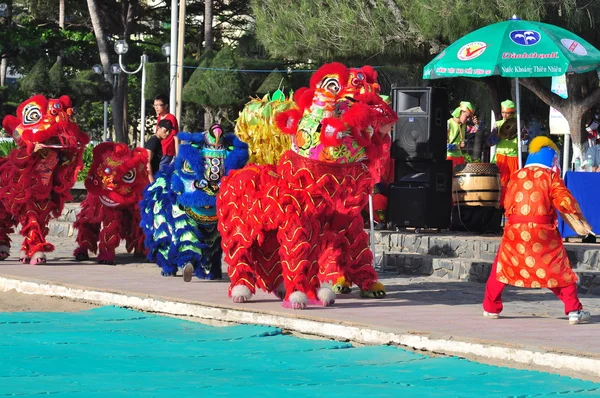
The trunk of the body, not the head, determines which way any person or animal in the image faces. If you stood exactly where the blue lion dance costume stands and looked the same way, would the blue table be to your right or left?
on your left

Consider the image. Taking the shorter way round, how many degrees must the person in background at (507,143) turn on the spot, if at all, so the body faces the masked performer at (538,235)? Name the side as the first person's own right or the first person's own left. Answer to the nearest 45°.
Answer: approximately 45° to the first person's own left

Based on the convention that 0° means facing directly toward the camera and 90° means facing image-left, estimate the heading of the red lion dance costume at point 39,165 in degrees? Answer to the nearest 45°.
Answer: approximately 315°

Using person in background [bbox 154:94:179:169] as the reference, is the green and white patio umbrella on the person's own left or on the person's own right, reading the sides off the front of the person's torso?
on the person's own left

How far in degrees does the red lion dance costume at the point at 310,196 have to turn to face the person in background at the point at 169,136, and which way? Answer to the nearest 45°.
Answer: approximately 180°
